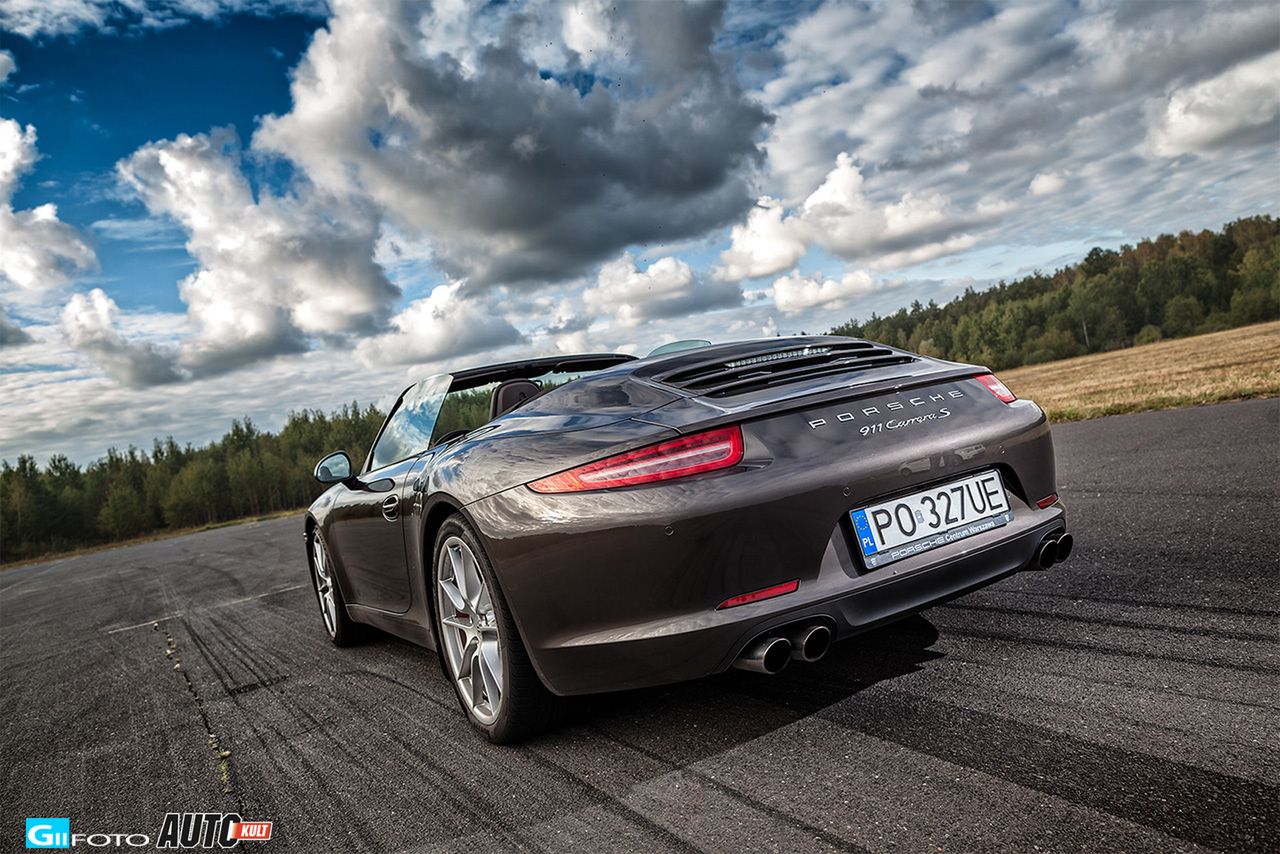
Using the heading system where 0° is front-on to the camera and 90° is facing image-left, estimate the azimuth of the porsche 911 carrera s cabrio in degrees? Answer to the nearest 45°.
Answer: approximately 135°
